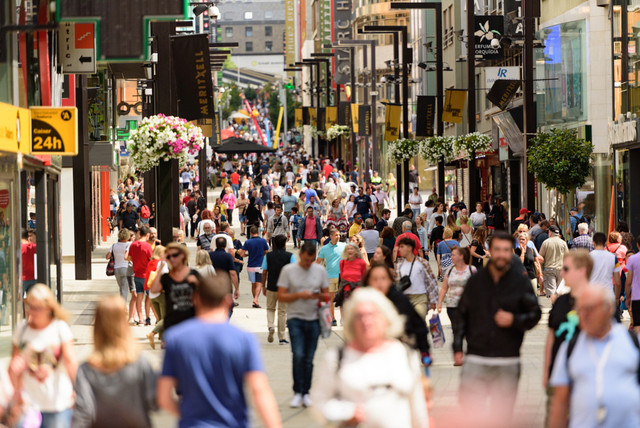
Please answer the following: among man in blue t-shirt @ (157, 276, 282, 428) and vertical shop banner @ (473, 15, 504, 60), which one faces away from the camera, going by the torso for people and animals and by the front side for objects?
the man in blue t-shirt

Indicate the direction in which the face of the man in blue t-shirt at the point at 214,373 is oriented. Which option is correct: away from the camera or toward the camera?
away from the camera
